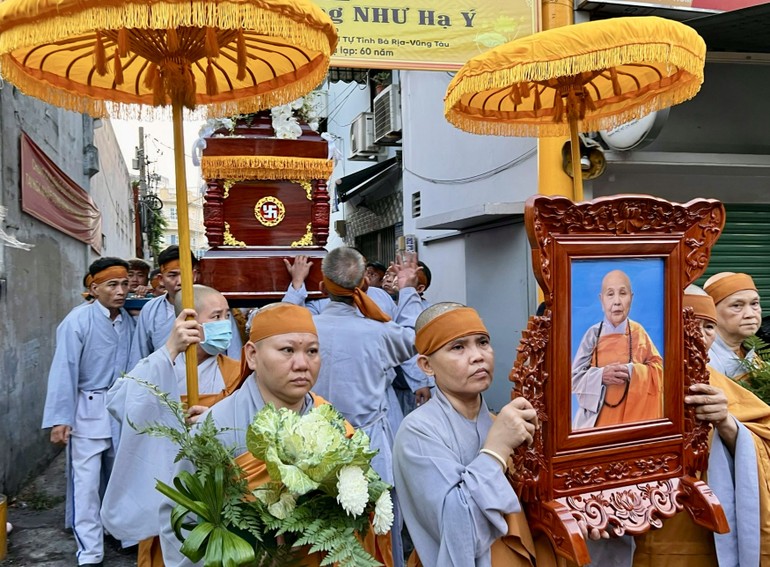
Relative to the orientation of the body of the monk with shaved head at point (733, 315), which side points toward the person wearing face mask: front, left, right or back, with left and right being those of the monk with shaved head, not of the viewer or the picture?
right

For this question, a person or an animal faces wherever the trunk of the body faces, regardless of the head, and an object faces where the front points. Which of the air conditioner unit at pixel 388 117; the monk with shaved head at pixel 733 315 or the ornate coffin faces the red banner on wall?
the air conditioner unit

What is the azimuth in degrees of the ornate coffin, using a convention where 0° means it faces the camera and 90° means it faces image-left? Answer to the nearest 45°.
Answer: approximately 0°

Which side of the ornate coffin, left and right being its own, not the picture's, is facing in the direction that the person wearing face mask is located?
front

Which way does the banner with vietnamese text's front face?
toward the camera

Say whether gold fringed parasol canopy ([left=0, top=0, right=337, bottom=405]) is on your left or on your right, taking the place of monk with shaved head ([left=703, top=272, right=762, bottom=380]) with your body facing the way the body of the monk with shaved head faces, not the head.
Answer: on your right

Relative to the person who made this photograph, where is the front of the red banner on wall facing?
facing the viewer and to the right of the viewer

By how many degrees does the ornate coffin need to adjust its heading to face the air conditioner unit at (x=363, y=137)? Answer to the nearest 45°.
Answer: approximately 180°

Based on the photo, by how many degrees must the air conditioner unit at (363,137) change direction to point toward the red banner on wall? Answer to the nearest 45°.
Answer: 0° — it already faces it

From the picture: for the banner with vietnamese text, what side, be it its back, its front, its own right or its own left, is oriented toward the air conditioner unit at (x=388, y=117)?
back

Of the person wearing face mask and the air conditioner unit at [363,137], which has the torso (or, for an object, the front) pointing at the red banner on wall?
the air conditioner unit

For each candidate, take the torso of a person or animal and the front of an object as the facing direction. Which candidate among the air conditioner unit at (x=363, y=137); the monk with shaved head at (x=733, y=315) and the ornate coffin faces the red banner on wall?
the air conditioner unit

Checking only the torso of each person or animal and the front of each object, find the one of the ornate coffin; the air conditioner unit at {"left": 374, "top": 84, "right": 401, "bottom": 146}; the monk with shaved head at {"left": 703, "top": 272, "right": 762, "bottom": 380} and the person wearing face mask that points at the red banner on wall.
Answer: the air conditioner unit

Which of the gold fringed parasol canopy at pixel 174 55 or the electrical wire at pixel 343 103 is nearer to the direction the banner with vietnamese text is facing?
the gold fringed parasol canopy

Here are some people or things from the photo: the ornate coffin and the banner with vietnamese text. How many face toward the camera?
2
